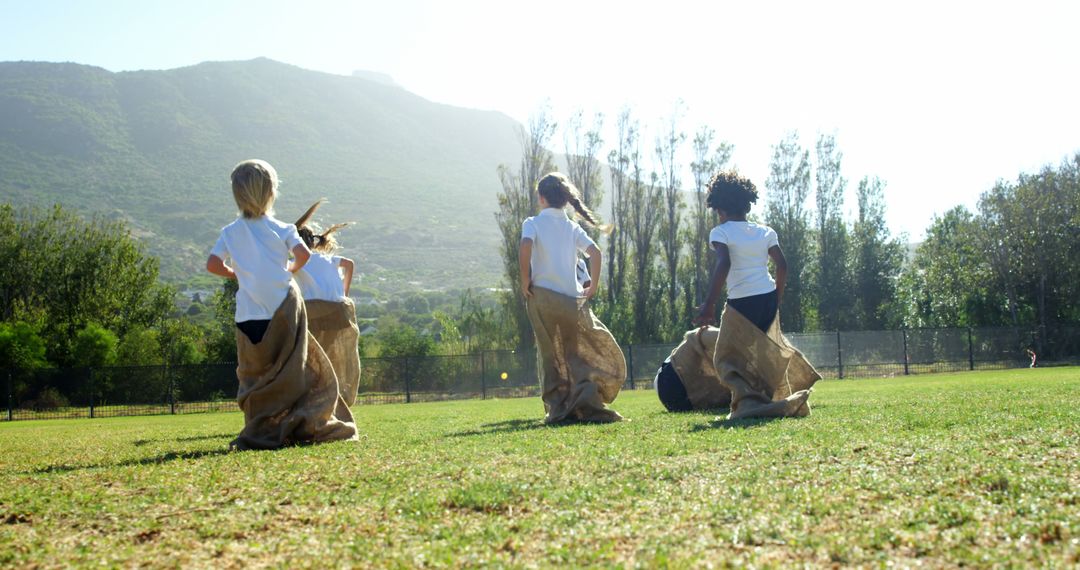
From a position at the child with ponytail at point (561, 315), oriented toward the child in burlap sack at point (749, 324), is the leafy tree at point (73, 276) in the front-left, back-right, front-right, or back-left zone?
back-left

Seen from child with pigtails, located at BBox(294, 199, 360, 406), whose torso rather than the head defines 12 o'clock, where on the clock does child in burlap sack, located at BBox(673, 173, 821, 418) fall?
The child in burlap sack is roughly at 4 o'clock from the child with pigtails.

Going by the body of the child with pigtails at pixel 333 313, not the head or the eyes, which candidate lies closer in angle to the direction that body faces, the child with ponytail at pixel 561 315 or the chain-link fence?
the chain-link fence

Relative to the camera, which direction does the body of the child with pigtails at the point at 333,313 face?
away from the camera

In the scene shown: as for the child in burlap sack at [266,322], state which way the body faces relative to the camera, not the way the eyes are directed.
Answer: away from the camera

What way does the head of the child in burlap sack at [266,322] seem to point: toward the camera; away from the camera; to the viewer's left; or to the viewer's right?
away from the camera

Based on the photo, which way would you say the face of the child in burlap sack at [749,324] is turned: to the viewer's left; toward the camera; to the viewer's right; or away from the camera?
away from the camera

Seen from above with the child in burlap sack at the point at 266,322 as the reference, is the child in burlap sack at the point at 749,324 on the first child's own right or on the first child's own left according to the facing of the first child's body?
on the first child's own right

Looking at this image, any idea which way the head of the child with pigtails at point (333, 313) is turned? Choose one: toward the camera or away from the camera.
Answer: away from the camera

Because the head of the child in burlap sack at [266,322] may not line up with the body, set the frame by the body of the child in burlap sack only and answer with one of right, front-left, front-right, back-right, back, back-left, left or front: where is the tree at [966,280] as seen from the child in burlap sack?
front-right

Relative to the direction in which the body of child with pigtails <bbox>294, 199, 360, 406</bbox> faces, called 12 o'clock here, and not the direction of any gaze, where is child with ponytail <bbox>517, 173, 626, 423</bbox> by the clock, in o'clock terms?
child with ponytail <bbox>517, 173, 626, 423</bbox> is roughly at 4 o'clock from child with pigtails <bbox>294, 199, 360, 406</bbox>.

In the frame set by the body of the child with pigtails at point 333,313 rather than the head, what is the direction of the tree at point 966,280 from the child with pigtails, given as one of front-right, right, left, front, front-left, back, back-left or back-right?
front-right

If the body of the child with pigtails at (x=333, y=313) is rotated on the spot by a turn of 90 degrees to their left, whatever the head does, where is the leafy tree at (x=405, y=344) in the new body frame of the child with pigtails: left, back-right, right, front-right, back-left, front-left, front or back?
right

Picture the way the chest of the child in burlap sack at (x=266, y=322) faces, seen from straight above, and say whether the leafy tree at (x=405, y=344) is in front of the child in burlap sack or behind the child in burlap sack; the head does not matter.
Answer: in front
